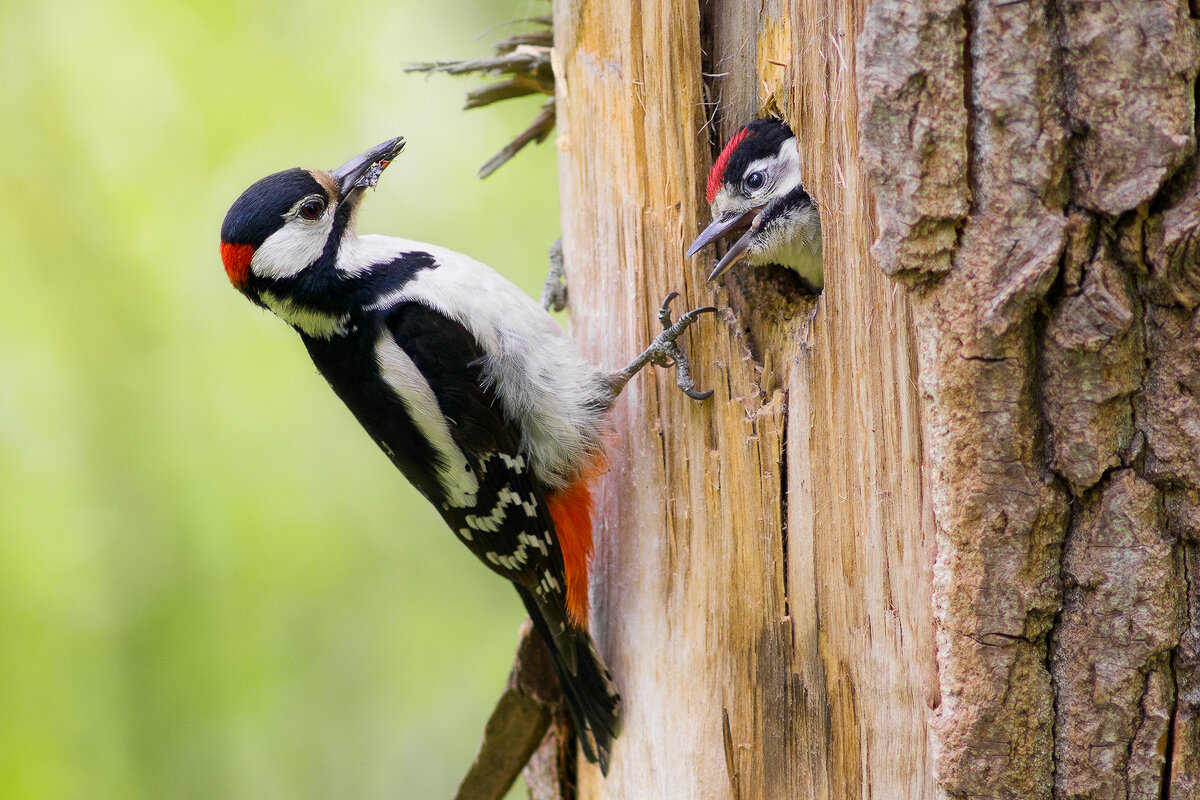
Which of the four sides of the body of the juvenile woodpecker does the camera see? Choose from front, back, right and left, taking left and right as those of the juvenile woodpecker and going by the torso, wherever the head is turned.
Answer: left

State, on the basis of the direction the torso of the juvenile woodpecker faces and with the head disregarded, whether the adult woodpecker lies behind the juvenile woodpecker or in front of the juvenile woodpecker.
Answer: in front
